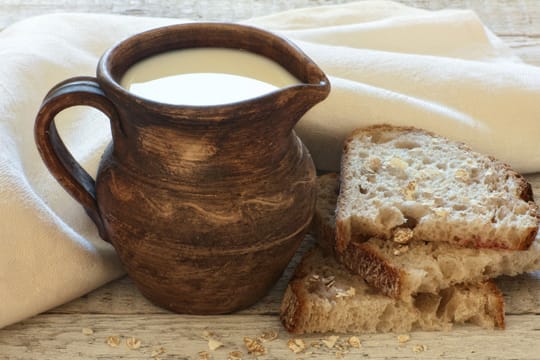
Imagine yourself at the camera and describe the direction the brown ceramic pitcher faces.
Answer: facing to the right of the viewer
